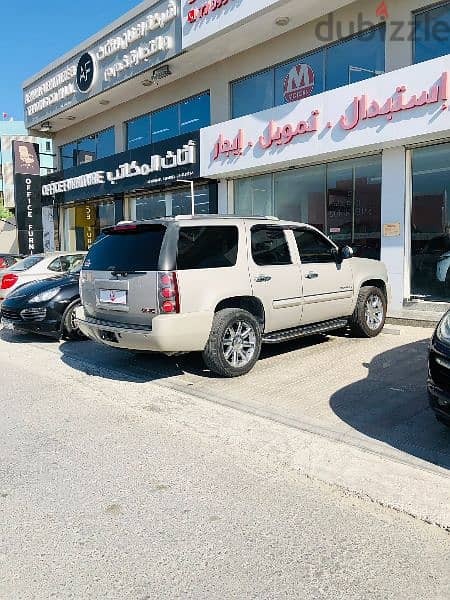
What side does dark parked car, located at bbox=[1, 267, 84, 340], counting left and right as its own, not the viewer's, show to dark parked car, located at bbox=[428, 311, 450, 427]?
left

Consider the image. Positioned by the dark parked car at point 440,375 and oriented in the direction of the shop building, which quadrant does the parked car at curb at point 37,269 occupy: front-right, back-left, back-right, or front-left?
front-left

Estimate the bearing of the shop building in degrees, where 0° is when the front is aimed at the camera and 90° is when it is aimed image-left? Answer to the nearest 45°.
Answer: approximately 45°

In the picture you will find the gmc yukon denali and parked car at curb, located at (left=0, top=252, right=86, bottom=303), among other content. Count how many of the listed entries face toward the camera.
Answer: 0

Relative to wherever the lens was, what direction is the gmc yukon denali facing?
facing away from the viewer and to the right of the viewer

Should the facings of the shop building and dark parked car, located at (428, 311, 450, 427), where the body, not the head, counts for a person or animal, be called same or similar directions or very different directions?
same or similar directions

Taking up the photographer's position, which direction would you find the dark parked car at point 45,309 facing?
facing the viewer and to the left of the viewer

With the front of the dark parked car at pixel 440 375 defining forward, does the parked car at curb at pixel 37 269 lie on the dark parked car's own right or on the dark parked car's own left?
on the dark parked car's own right

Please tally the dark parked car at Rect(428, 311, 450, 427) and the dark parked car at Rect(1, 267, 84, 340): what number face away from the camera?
0

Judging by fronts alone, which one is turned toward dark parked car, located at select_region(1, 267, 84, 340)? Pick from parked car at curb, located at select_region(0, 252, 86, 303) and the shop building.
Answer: the shop building

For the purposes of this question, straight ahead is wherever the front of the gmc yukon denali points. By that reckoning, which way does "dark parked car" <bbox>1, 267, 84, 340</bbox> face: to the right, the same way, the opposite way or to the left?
the opposite way

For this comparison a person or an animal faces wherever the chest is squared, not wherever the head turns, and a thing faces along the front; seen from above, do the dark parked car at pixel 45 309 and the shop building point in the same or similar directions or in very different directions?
same or similar directions

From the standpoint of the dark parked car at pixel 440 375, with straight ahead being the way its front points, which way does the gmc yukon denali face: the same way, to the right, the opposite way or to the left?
the opposite way

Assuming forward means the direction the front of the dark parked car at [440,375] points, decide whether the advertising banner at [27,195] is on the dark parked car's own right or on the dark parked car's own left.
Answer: on the dark parked car's own right

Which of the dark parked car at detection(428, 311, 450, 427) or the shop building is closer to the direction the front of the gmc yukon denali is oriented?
the shop building
